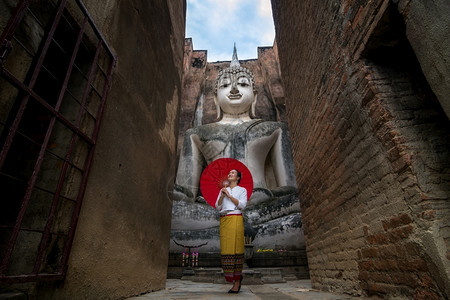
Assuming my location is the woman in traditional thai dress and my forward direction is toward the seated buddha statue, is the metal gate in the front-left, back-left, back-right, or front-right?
back-left

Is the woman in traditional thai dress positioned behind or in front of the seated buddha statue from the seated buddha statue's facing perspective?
in front

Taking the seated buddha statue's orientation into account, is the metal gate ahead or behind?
ahead

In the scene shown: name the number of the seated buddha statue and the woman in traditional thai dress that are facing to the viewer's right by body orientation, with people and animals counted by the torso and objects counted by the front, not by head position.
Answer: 0

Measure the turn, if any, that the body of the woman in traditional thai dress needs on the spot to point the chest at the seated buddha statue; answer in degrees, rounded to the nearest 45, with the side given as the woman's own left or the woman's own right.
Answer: approximately 135° to the woman's own right

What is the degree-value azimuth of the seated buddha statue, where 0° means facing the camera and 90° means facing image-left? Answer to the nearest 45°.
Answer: approximately 0°

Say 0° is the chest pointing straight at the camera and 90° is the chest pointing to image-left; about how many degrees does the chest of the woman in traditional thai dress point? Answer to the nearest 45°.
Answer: approximately 45°

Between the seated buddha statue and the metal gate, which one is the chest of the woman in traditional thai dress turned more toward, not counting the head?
the metal gate

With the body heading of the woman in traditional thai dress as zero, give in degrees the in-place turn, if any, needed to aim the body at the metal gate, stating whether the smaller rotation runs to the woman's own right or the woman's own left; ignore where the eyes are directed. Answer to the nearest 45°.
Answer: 0° — they already face it
